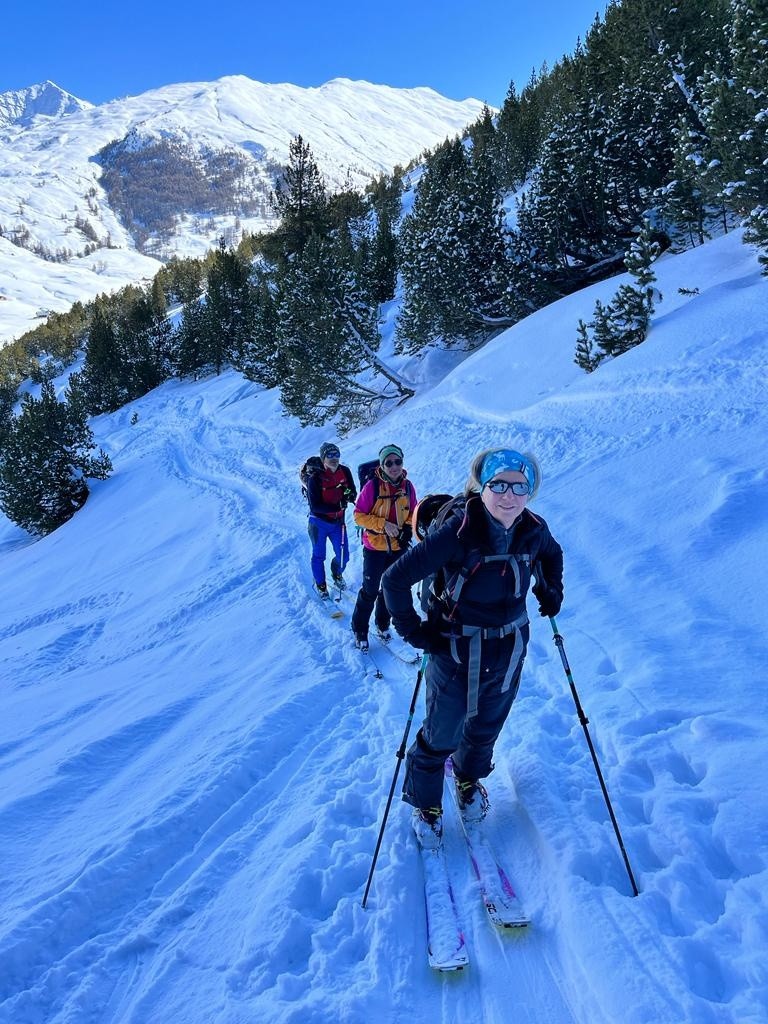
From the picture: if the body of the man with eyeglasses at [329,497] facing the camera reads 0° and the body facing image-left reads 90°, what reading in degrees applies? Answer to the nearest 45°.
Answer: approximately 315°

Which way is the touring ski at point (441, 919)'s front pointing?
toward the camera

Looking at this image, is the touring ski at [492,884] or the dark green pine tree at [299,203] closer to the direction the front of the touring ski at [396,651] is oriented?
the touring ski

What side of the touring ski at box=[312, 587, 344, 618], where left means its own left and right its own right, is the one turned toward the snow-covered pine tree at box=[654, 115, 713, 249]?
left

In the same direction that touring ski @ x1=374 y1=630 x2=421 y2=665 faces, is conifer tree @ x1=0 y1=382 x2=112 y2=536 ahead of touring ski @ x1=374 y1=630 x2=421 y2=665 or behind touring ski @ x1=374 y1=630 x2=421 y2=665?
behind

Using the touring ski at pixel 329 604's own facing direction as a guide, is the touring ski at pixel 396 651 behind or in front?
in front

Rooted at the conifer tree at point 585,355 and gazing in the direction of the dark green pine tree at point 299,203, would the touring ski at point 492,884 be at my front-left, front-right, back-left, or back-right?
back-left

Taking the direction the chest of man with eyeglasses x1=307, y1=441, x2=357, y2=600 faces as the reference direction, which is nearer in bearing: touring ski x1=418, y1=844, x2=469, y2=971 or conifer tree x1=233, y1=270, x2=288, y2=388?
the touring ski

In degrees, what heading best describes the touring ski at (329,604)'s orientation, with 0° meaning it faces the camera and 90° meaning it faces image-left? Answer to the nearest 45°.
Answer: approximately 315°

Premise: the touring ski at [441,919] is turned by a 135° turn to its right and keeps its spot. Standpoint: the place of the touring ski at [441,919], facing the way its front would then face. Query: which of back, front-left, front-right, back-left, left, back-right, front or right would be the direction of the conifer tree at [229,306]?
front-right
